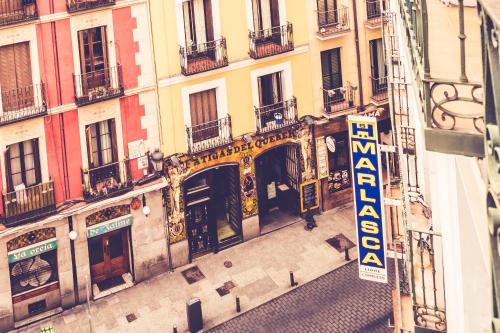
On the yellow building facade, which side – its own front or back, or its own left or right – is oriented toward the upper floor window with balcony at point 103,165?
right

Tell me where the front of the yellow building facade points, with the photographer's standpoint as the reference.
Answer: facing the viewer and to the right of the viewer

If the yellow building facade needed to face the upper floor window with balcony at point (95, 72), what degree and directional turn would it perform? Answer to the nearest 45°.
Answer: approximately 90° to its right

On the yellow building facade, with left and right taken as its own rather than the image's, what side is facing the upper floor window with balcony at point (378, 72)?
left
